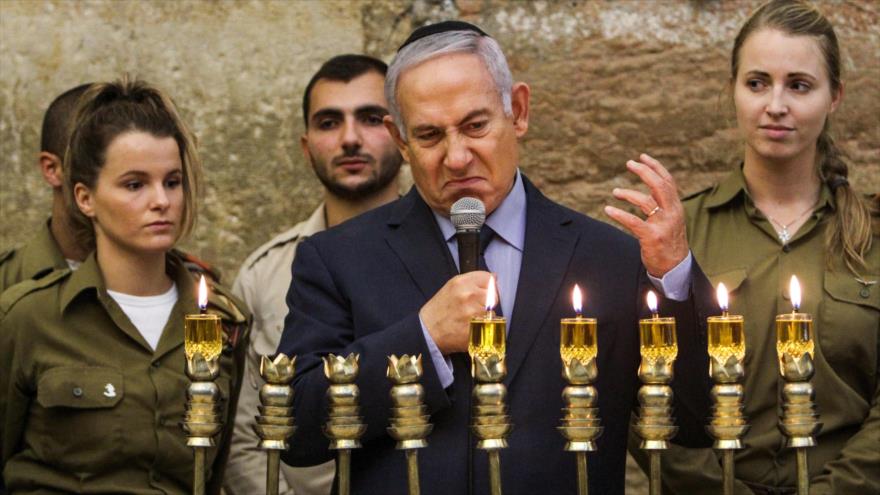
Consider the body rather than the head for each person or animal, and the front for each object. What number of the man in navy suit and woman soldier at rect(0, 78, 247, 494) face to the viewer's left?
0

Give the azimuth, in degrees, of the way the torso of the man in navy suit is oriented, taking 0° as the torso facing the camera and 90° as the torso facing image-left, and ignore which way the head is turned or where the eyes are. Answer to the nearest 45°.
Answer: approximately 0°

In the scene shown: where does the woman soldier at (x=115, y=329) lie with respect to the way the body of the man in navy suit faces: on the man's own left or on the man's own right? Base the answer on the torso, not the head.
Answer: on the man's own right

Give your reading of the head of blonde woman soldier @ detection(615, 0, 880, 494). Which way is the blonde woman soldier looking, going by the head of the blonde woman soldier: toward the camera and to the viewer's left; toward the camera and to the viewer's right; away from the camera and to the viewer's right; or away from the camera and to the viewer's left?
toward the camera and to the viewer's left

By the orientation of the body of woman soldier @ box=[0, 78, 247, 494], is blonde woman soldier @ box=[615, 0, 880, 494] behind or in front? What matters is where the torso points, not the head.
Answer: in front

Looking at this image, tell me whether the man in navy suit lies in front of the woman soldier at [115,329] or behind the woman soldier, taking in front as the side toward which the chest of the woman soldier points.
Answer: in front

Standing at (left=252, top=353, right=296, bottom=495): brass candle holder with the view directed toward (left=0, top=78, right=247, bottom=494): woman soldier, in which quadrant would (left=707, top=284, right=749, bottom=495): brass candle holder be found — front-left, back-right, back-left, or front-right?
back-right

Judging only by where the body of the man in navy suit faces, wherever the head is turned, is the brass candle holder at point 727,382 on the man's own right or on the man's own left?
on the man's own left

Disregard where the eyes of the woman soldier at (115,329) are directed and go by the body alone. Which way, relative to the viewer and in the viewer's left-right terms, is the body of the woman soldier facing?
facing the viewer and to the right of the viewer

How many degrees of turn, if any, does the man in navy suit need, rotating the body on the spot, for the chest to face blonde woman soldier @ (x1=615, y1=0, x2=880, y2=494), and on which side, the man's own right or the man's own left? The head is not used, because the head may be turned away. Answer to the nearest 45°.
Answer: approximately 135° to the man's own left
